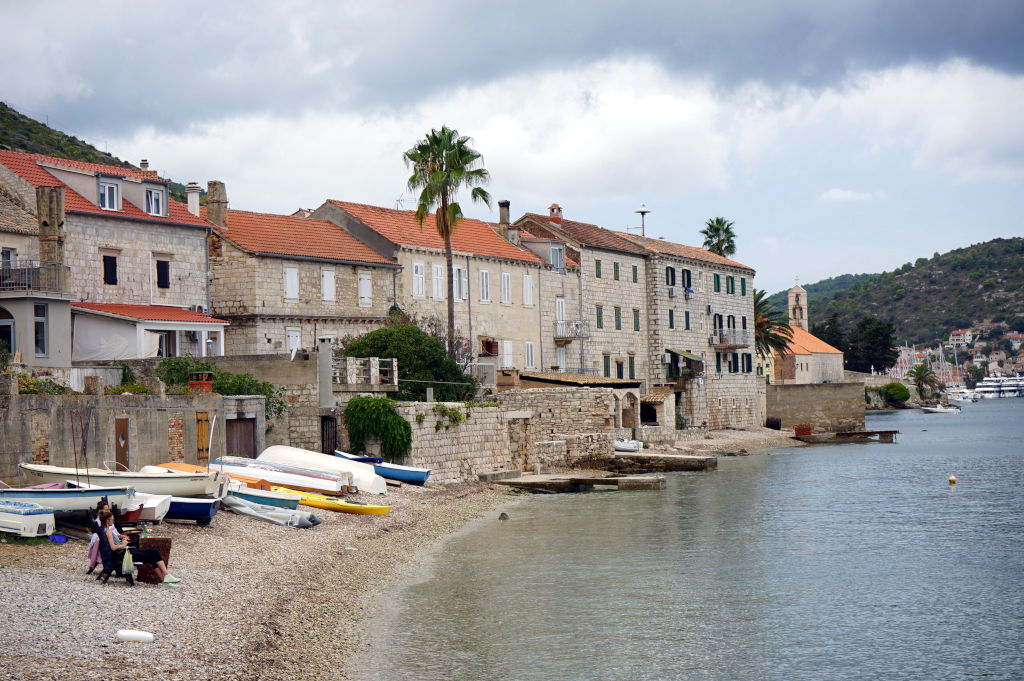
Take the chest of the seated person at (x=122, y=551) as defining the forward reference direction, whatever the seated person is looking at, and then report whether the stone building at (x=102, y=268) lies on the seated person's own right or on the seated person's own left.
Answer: on the seated person's own left

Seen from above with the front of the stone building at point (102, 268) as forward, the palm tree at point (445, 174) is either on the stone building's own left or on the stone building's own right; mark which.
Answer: on the stone building's own left

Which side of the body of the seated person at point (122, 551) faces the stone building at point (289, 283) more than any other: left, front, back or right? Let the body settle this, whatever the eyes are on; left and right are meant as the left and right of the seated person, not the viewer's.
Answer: left

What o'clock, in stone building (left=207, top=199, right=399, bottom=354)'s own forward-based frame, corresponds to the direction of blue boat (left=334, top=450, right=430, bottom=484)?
The blue boat is roughly at 1 o'clock from the stone building.

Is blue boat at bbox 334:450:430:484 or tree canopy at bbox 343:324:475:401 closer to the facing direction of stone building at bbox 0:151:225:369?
the blue boat

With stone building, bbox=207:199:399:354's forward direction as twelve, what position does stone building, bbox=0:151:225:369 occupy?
stone building, bbox=0:151:225:369 is roughly at 3 o'clock from stone building, bbox=207:199:399:354.

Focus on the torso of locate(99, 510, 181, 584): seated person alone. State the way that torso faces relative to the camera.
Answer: to the viewer's right

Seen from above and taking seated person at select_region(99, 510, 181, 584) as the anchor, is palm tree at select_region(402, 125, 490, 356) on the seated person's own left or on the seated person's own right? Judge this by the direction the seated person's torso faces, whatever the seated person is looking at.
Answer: on the seated person's own left

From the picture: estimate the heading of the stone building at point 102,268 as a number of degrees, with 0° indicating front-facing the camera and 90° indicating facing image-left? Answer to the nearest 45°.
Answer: approximately 315°
